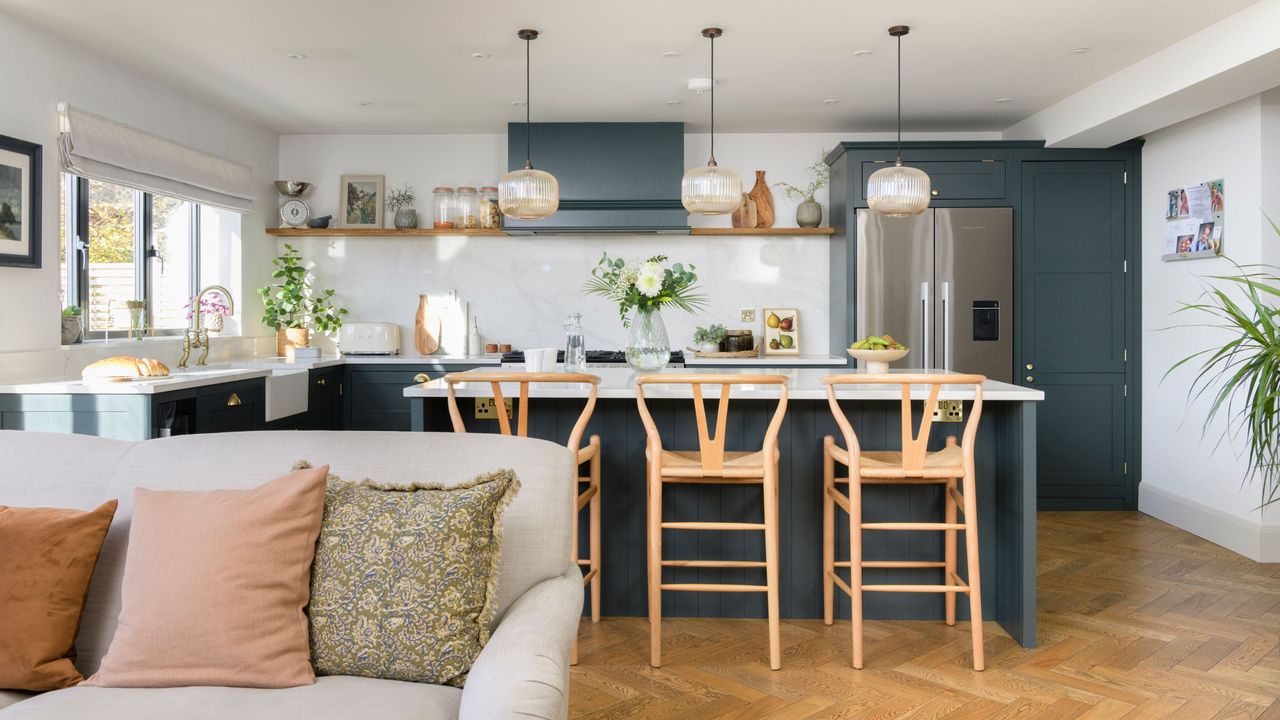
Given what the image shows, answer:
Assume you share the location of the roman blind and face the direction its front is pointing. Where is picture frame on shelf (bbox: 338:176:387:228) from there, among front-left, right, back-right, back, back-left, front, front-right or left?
left

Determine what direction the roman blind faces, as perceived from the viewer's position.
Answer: facing the viewer and to the right of the viewer

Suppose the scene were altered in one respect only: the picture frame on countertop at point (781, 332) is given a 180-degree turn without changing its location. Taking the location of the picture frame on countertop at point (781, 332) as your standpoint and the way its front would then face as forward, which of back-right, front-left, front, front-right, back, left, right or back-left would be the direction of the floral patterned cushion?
back

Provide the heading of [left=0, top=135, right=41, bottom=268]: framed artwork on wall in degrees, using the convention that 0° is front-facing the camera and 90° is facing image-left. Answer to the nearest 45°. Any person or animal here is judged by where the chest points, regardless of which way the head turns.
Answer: approximately 315°

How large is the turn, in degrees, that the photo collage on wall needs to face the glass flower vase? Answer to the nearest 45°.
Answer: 0° — it already faces it

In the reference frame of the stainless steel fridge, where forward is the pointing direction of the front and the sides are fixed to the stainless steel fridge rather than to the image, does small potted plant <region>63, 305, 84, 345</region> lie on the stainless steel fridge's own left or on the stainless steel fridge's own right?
on the stainless steel fridge's own right

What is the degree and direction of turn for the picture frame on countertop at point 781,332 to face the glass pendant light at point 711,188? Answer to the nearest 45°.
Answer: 0° — it already faces it

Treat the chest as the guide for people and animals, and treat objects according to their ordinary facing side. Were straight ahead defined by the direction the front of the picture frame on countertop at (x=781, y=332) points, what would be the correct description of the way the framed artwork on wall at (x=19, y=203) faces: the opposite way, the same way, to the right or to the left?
to the left

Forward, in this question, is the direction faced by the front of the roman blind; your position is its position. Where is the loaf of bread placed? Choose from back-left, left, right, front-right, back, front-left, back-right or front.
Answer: front-right

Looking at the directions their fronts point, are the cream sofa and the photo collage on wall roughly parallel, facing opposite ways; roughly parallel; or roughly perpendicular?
roughly perpendicular

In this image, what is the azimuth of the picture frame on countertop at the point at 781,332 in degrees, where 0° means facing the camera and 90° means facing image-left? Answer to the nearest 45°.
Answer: approximately 0°

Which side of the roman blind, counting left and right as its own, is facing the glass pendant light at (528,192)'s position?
front

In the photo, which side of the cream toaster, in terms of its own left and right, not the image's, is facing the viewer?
front

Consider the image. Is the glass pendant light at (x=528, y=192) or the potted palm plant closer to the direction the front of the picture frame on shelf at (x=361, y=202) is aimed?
the glass pendant light

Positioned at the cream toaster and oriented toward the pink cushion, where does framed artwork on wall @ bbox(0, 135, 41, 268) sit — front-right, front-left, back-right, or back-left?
front-right

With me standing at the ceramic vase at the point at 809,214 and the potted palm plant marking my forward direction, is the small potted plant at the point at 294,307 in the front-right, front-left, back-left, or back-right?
back-right

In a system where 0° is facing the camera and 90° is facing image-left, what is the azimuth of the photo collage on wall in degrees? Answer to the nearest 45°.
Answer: approximately 45°

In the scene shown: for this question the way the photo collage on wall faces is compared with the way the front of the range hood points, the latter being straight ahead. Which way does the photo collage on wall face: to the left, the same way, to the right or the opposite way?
to the right
